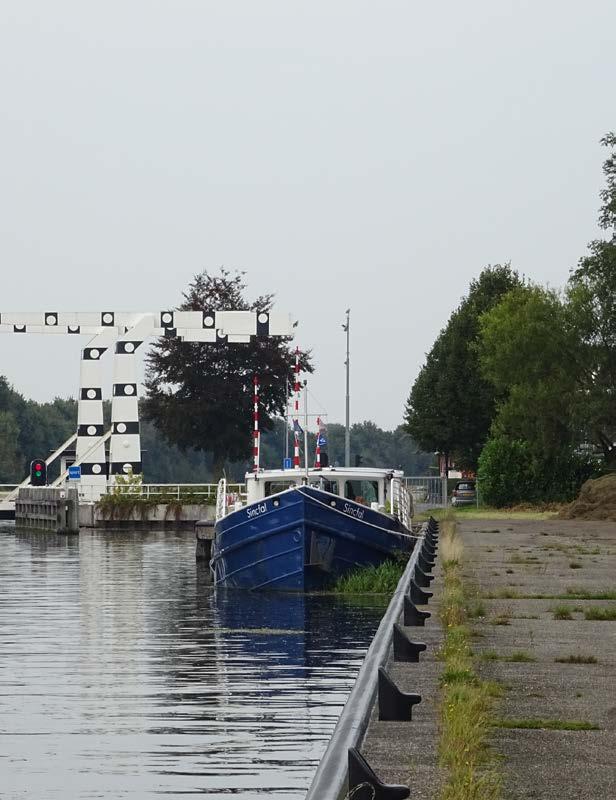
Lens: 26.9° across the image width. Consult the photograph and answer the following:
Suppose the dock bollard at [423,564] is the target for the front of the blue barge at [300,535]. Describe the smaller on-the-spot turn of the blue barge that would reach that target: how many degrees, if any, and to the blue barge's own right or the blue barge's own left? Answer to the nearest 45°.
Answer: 0° — it already faces it

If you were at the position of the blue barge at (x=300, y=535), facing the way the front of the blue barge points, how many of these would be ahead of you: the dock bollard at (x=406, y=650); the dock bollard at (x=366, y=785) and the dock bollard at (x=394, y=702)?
3

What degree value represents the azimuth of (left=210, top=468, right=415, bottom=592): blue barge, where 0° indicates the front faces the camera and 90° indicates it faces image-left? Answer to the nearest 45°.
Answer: approximately 0°

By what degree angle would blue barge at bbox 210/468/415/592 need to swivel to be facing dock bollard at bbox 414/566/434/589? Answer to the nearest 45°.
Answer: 0° — it already faces it

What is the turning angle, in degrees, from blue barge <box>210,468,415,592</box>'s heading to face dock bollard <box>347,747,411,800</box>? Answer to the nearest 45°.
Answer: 0° — it already faces it

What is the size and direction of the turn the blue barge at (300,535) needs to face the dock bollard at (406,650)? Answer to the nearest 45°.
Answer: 0° — it already faces it
